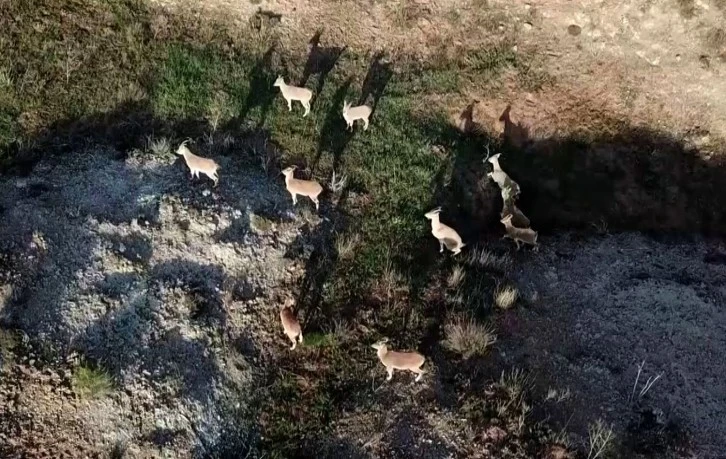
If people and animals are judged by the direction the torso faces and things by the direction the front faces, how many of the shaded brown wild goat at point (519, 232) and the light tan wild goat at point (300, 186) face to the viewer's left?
2

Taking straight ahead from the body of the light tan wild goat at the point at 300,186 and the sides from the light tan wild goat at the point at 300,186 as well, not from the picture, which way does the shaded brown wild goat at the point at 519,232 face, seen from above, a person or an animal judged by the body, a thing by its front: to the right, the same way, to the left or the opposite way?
the same way

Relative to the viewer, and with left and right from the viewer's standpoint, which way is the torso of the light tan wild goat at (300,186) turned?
facing to the left of the viewer

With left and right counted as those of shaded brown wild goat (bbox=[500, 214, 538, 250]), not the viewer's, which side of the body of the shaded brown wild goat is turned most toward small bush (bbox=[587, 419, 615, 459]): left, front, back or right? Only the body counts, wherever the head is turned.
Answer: left

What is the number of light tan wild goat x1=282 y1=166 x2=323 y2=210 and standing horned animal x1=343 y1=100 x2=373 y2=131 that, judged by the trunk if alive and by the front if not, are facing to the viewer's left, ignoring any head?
2

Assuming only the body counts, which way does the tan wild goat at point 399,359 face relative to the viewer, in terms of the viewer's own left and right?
facing to the left of the viewer

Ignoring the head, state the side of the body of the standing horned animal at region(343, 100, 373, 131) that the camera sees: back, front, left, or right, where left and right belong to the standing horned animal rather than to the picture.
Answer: left

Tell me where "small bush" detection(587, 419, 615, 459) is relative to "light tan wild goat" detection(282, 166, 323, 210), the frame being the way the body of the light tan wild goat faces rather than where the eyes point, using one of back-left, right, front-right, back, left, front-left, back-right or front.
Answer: back-left

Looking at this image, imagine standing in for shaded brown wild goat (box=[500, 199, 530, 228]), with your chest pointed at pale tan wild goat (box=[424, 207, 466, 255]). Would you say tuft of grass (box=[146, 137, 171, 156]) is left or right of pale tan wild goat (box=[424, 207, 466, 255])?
right

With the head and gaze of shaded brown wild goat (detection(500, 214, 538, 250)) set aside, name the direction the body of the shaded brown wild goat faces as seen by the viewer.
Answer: to the viewer's left

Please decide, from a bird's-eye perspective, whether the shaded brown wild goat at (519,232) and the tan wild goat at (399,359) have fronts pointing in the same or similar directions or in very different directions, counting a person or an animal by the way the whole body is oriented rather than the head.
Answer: same or similar directions
